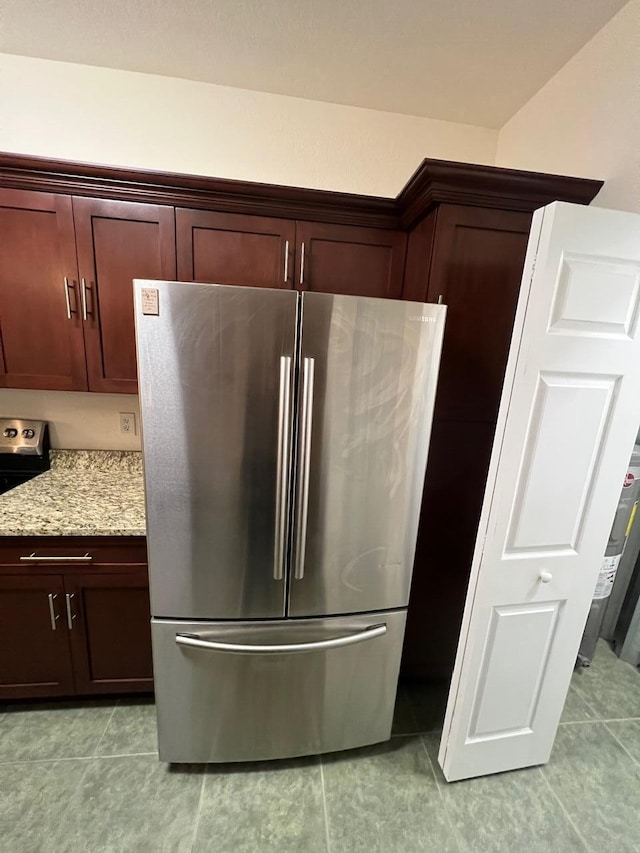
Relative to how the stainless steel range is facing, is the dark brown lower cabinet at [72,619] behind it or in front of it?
in front

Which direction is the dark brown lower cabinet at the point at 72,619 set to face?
toward the camera

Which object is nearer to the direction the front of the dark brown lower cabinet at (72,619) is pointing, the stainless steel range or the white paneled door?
the white paneled door

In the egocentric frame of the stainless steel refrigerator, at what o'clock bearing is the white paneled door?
The white paneled door is roughly at 9 o'clock from the stainless steel refrigerator.

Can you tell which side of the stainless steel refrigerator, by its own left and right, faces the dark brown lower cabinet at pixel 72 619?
right

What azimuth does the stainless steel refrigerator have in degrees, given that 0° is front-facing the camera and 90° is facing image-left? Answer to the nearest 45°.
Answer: approximately 0°

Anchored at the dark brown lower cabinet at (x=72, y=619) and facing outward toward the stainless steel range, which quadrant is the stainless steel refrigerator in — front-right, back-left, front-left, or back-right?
back-right

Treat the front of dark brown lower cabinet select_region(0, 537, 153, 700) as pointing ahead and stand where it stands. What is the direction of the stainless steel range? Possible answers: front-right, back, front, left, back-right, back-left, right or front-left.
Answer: right

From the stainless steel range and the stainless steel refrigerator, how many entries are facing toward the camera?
2

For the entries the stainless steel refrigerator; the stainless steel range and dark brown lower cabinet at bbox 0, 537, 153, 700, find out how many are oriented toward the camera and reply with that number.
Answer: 3

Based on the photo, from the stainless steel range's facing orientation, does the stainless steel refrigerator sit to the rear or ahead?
ahead
